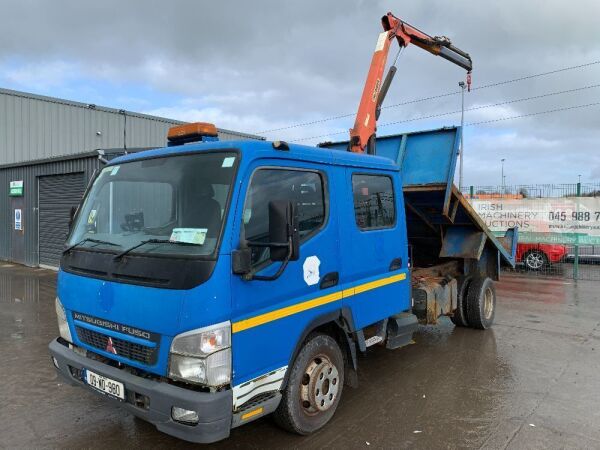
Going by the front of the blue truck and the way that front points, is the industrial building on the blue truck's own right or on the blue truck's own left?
on the blue truck's own right

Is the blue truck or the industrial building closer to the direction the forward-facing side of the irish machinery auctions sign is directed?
the blue truck

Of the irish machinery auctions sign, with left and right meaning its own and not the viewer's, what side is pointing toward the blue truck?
front

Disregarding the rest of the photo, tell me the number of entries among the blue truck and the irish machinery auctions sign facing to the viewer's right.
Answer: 0

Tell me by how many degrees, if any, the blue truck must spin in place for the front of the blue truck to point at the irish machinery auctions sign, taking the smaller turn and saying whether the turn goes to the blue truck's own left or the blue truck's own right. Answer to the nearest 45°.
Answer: approximately 180°

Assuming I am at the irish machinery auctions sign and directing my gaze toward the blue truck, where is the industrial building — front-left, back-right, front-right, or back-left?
front-right

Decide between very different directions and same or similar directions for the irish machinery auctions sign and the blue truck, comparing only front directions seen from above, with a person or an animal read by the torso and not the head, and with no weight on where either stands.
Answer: same or similar directions

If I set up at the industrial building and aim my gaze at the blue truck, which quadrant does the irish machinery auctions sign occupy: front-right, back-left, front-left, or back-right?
front-left

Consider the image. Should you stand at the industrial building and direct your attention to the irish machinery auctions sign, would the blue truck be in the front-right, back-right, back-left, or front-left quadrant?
front-right

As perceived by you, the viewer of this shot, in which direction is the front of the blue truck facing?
facing the viewer and to the left of the viewer

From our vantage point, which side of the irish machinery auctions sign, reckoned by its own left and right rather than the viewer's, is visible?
front
